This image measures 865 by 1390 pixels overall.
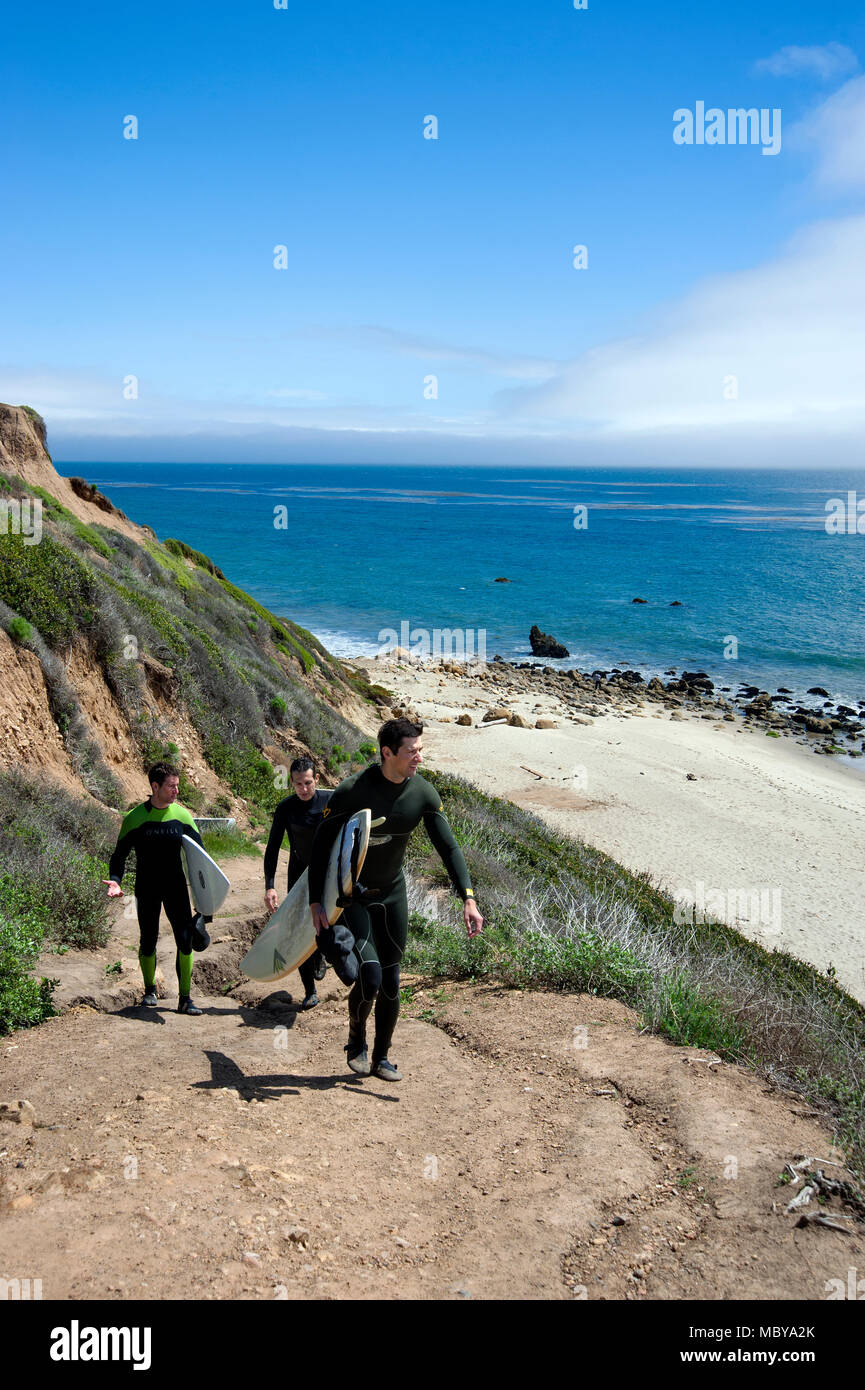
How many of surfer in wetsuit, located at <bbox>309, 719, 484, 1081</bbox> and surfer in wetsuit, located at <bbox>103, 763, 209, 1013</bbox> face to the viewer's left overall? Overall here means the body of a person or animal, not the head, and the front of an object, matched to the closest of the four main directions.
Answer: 0

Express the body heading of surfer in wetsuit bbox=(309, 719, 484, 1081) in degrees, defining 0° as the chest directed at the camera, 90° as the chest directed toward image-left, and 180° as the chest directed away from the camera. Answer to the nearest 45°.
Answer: approximately 315°

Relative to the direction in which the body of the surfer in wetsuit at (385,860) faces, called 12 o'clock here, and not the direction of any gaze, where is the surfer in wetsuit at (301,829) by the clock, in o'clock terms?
the surfer in wetsuit at (301,829) is roughly at 7 o'clock from the surfer in wetsuit at (385,860).

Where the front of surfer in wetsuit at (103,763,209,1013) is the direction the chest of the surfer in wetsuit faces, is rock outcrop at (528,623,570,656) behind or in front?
behind

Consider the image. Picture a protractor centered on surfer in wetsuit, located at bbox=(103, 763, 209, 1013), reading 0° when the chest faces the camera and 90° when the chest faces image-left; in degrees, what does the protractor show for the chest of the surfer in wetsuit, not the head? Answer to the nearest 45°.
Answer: approximately 0°

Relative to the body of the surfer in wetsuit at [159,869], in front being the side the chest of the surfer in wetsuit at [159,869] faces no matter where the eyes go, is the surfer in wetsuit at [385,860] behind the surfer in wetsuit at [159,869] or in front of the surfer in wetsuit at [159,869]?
in front

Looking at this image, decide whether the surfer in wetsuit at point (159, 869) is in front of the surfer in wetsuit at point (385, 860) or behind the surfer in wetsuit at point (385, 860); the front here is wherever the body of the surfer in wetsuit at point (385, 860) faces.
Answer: behind

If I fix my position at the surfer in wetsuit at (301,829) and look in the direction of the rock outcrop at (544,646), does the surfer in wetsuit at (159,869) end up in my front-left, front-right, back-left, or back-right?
back-left
